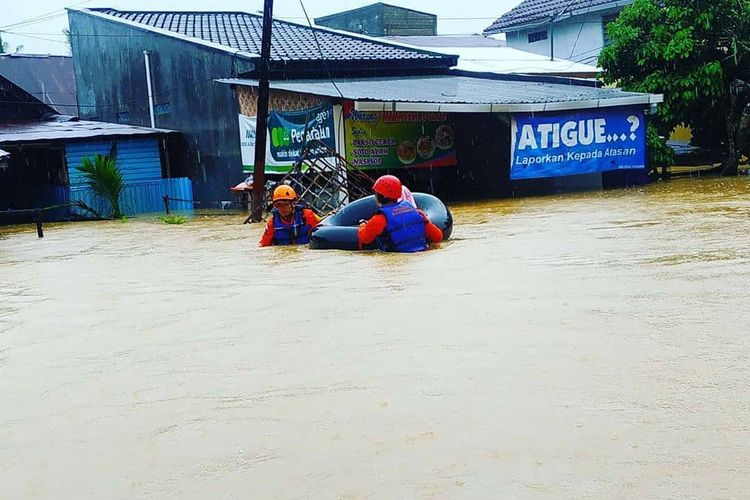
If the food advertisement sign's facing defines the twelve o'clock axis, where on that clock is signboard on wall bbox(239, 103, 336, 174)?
The signboard on wall is roughly at 3 o'clock from the food advertisement sign.

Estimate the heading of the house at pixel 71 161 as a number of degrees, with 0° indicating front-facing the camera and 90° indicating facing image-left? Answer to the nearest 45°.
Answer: approximately 0°

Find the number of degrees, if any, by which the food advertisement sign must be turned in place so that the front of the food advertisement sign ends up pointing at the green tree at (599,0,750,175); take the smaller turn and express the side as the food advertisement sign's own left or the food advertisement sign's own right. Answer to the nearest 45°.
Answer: approximately 90° to the food advertisement sign's own left

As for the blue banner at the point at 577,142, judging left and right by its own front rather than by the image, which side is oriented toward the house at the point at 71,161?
right

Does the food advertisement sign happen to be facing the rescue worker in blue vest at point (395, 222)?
yes

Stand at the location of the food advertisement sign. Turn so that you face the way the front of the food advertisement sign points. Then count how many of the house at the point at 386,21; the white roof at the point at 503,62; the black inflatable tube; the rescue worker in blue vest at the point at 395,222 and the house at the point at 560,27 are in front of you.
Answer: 2

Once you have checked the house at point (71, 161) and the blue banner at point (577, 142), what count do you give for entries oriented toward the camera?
2

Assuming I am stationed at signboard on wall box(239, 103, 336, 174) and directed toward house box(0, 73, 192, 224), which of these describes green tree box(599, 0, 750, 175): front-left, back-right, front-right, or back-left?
back-right

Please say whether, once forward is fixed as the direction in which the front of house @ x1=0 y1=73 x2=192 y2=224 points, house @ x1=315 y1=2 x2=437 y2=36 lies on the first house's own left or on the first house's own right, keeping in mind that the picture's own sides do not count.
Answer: on the first house's own left

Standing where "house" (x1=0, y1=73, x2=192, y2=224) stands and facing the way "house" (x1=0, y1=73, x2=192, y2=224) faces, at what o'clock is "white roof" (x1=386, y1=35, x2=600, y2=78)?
"white roof" (x1=386, y1=35, x2=600, y2=78) is roughly at 9 o'clock from "house" (x1=0, y1=73, x2=192, y2=224).
